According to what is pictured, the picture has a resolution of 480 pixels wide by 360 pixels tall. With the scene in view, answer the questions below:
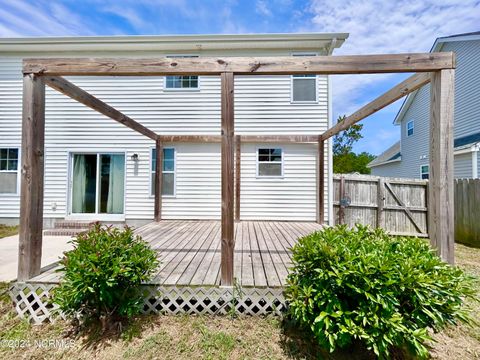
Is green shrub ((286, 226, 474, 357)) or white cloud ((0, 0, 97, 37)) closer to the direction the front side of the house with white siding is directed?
the white cloud

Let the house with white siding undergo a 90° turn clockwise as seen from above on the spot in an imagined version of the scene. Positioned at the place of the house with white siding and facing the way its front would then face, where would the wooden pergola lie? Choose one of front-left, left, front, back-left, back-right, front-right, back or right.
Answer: right

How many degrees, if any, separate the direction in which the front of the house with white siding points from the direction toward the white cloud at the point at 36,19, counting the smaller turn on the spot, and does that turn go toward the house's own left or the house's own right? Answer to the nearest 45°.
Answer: approximately 45° to the house's own left

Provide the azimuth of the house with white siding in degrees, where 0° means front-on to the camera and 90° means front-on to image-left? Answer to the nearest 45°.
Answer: approximately 180°

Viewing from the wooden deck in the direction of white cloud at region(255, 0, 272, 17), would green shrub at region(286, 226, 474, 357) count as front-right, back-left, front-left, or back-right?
back-right

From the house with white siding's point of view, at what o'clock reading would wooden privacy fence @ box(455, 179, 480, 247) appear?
The wooden privacy fence is roughly at 4 o'clock from the house with white siding.

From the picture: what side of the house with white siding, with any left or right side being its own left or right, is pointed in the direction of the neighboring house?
right

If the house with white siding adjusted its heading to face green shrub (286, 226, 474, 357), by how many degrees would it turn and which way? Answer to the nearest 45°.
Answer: approximately 180°

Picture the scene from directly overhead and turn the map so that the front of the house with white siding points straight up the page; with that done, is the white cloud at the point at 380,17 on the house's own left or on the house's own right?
on the house's own right

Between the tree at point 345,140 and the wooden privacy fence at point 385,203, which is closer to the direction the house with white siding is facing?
the tree
